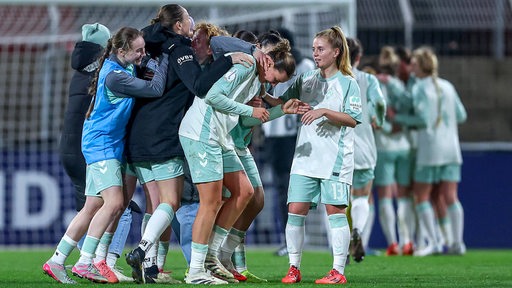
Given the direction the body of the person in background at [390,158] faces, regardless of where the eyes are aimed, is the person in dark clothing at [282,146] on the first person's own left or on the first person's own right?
on the first person's own left

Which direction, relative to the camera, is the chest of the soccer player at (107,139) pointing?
to the viewer's right

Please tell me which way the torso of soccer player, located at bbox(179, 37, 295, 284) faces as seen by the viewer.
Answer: to the viewer's right

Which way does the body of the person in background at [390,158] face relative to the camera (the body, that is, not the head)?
away from the camera

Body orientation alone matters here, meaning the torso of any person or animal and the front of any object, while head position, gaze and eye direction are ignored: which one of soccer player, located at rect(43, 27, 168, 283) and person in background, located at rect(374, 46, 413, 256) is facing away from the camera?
the person in background

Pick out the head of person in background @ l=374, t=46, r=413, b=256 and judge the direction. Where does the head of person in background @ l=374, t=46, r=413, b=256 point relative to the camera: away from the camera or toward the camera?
away from the camera
